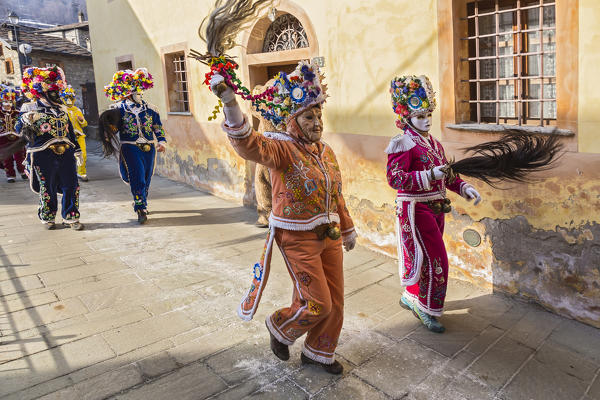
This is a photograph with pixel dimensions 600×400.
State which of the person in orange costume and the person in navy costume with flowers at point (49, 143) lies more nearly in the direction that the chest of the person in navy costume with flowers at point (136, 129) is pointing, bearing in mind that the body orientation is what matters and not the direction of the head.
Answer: the person in orange costume

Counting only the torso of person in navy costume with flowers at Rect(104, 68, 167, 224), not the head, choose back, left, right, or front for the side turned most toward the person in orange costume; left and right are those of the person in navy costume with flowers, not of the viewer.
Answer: front

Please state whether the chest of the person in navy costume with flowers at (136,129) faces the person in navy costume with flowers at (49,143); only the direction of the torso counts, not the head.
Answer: no

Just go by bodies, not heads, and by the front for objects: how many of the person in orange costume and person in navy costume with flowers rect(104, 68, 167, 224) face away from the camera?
0

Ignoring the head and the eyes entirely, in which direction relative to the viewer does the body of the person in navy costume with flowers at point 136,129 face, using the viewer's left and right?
facing the viewer

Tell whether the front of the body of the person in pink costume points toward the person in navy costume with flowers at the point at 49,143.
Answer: no

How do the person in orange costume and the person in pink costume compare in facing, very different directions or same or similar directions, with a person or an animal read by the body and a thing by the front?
same or similar directions

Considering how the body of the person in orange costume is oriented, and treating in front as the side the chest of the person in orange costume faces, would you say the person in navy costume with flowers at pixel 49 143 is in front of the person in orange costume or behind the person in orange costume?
behind

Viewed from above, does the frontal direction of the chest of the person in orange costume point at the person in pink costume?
no

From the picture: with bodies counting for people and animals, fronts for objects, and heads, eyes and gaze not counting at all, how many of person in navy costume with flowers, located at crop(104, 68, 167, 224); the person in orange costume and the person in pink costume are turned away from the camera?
0

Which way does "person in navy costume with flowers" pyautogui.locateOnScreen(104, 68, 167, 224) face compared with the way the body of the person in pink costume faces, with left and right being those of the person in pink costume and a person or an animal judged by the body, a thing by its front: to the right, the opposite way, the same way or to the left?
the same way
